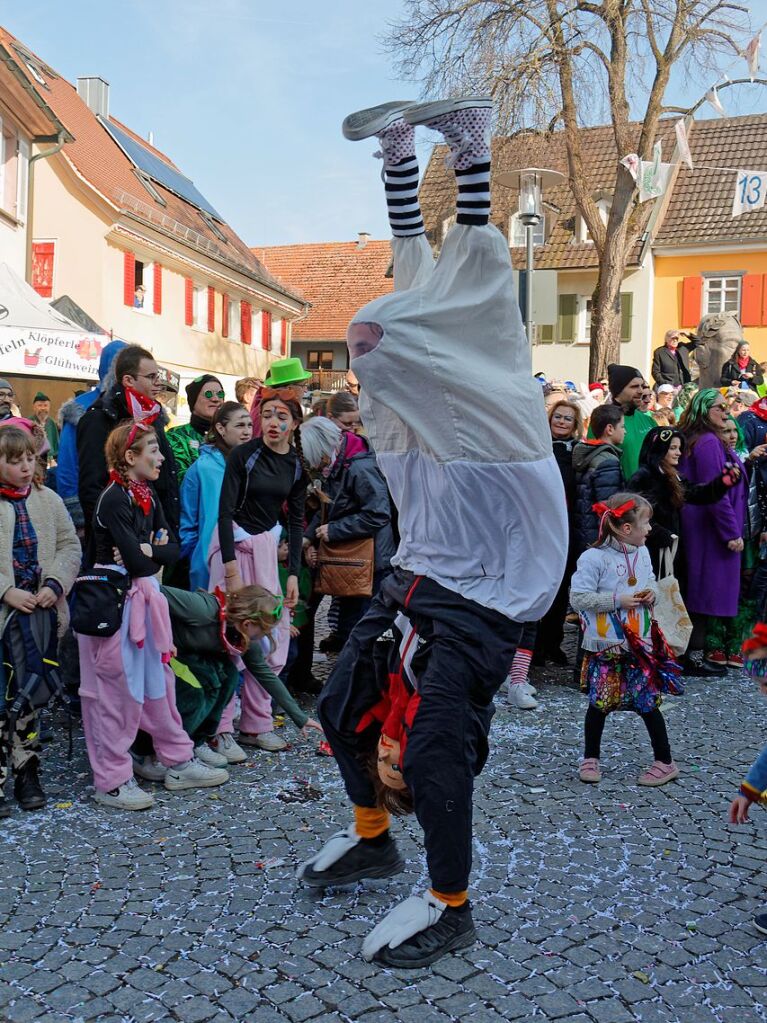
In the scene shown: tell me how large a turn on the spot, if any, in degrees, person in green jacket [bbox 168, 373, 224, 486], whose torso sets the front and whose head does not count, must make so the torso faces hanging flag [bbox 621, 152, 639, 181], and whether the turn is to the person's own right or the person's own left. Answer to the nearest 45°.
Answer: approximately 90° to the person's own left

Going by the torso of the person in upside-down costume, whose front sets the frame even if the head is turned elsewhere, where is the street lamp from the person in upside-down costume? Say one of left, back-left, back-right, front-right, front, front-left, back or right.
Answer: back-right

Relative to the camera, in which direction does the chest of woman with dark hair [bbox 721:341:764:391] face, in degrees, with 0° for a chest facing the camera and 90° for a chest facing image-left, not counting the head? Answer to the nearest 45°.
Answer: approximately 0°

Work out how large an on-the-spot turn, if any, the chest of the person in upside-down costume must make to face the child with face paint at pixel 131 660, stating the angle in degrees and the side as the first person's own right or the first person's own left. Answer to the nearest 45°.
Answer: approximately 90° to the first person's own right

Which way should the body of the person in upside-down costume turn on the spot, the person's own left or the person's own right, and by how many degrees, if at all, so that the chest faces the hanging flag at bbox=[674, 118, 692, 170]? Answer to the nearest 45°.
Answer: approximately 135° to the person's own right

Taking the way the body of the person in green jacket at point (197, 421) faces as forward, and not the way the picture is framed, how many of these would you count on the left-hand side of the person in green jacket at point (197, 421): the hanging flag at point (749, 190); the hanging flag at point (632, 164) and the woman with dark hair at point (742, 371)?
3

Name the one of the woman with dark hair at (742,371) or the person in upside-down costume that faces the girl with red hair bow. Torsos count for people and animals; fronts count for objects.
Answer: the woman with dark hair

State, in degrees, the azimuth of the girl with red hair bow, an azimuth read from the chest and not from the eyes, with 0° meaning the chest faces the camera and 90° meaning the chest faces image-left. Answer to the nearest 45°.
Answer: approximately 315°

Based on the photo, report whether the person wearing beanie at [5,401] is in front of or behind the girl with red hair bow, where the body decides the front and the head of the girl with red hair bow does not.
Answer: behind
